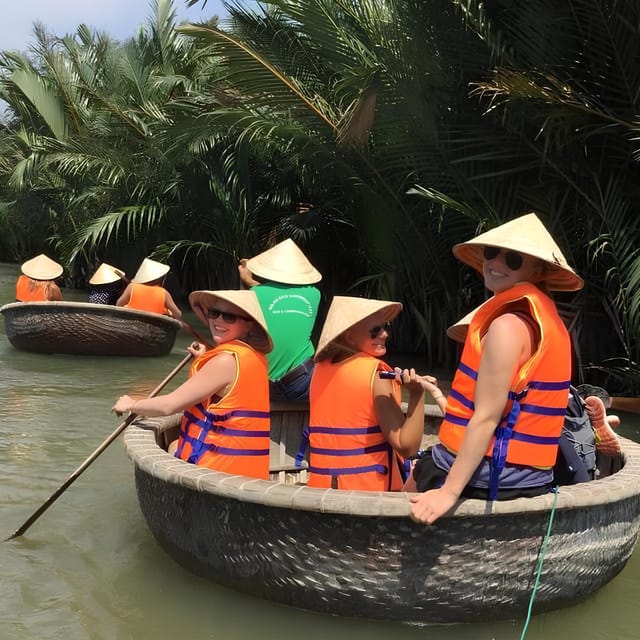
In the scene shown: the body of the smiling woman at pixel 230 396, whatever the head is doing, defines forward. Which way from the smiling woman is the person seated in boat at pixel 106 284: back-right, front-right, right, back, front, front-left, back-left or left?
front-right

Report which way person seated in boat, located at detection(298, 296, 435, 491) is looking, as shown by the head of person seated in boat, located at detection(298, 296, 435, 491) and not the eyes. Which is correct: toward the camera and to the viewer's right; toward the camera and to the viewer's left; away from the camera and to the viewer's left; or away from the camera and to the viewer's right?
toward the camera and to the viewer's right

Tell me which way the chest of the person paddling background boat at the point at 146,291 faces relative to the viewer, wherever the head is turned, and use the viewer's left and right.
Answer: facing away from the viewer

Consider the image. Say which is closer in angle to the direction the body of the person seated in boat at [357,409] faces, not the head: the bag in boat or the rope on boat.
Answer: the bag in boat

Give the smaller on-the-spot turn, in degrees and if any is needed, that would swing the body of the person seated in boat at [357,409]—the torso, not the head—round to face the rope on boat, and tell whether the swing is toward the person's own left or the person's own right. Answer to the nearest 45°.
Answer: approximately 90° to the person's own right

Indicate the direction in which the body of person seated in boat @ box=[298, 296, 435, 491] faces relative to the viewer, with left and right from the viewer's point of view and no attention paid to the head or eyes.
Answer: facing away from the viewer and to the right of the viewer

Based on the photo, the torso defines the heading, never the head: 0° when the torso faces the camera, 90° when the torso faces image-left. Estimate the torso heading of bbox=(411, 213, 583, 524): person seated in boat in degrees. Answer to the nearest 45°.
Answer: approximately 90°
